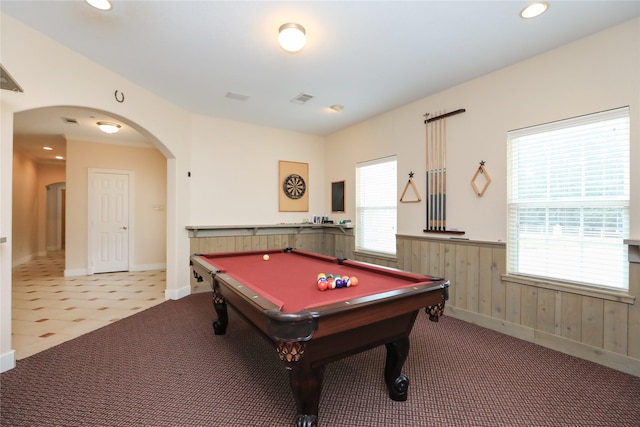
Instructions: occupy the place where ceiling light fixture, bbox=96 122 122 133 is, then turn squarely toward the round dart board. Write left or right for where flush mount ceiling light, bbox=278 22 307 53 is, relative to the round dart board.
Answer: right

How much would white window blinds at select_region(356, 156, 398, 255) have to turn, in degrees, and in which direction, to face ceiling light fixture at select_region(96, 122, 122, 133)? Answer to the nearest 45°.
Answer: approximately 45° to its right

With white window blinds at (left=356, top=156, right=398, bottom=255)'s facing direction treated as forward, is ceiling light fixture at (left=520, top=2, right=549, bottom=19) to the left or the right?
on its left

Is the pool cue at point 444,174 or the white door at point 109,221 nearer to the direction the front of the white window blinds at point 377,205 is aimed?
the white door

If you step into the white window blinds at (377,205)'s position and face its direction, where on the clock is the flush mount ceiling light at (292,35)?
The flush mount ceiling light is roughly at 11 o'clock from the white window blinds.

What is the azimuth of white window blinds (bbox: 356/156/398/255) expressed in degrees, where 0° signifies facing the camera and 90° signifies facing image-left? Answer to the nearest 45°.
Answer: approximately 45°

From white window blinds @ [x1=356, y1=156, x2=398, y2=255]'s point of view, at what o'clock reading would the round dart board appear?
The round dart board is roughly at 2 o'clock from the white window blinds.

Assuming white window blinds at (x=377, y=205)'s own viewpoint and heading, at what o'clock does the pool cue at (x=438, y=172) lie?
The pool cue is roughly at 9 o'clock from the white window blinds.

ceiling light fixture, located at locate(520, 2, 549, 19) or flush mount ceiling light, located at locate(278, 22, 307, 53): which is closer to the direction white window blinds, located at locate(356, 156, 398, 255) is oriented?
the flush mount ceiling light

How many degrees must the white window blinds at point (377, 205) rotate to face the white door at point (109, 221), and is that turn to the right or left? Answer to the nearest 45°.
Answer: approximately 45° to its right
